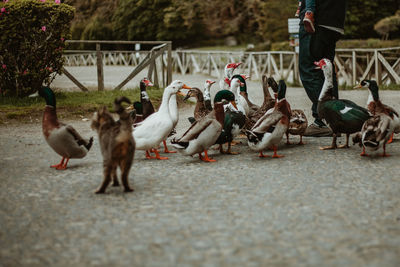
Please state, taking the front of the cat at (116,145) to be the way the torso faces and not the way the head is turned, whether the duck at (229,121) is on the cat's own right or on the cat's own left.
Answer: on the cat's own right

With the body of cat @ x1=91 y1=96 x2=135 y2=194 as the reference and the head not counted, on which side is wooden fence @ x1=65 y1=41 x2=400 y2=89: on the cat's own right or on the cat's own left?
on the cat's own right

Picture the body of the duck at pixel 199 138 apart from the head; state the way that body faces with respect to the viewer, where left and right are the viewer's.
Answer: facing to the right of the viewer

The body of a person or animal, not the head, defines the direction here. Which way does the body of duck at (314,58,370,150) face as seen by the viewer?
to the viewer's left

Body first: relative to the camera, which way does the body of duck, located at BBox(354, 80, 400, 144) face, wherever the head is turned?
to the viewer's left

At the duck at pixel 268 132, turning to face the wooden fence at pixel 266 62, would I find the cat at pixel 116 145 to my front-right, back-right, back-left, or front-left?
back-left

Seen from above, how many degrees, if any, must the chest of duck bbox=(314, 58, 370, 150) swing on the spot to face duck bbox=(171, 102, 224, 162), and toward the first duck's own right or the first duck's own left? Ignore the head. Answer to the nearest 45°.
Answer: approximately 45° to the first duck's own left

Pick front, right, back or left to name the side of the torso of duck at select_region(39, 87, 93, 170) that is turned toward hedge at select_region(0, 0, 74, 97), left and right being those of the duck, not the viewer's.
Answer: right

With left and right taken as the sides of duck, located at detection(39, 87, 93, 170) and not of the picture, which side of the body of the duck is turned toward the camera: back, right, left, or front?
left

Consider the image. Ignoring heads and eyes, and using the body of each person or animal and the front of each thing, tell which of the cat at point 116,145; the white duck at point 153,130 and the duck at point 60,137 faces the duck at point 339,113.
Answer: the white duck
